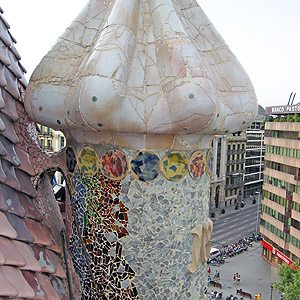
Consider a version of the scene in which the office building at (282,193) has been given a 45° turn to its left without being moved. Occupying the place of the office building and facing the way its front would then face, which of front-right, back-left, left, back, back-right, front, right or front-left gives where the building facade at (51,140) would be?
right

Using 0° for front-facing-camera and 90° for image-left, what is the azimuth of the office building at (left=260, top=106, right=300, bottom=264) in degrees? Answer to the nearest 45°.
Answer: approximately 45°
